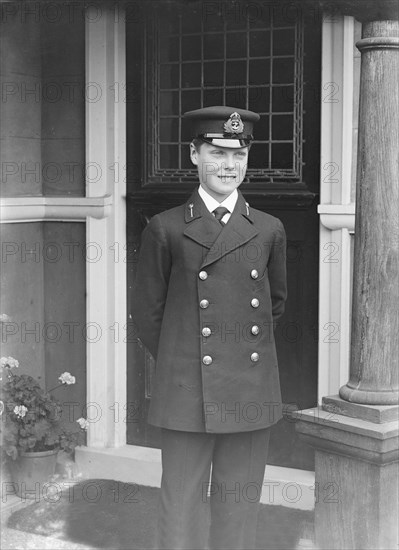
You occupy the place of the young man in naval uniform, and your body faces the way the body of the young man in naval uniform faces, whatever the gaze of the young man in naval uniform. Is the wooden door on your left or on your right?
on your left

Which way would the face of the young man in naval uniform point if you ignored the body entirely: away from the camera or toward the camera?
toward the camera

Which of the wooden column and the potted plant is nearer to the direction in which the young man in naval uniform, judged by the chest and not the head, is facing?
the wooden column

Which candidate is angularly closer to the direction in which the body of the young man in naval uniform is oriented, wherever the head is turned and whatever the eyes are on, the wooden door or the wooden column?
the wooden column

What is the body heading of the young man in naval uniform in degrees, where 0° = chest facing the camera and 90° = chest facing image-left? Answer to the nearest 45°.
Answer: approximately 315°

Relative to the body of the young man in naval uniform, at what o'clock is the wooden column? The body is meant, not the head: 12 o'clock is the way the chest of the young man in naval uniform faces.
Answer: The wooden column is roughly at 10 o'clock from the young man in naval uniform.

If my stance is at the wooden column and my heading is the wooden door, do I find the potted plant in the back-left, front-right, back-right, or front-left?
front-left

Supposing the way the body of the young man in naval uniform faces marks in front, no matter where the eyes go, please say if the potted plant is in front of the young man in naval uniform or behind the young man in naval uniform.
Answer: behind
